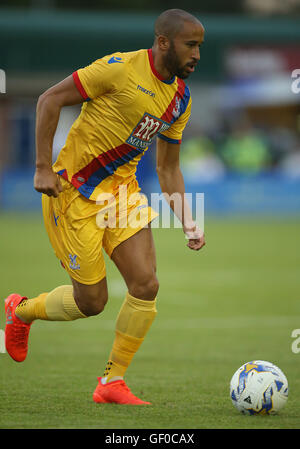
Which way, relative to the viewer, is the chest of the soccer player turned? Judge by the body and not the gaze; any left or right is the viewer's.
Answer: facing the viewer and to the right of the viewer
